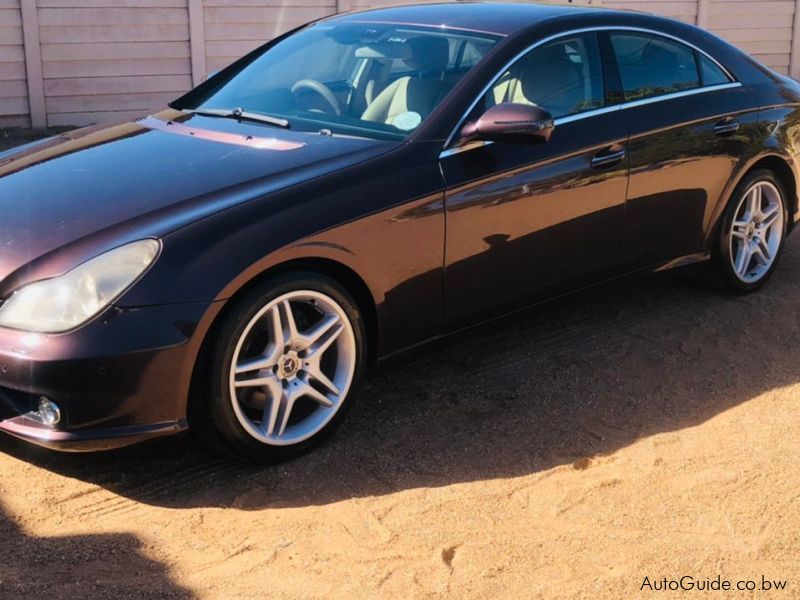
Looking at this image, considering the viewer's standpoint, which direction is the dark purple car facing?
facing the viewer and to the left of the viewer

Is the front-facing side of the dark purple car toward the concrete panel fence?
no
